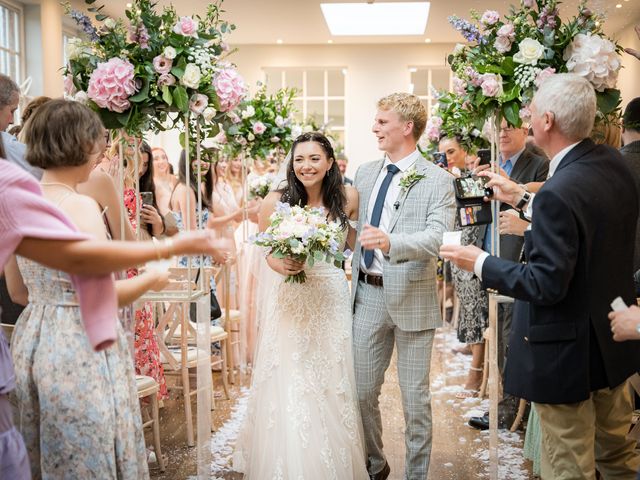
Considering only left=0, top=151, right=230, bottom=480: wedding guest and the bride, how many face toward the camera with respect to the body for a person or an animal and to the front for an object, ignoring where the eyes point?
1

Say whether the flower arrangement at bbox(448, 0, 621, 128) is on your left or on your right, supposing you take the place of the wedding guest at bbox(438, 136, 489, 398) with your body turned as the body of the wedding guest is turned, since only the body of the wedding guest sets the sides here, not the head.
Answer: on your left

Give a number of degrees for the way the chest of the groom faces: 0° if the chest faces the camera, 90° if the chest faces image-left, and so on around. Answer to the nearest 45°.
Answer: approximately 45°

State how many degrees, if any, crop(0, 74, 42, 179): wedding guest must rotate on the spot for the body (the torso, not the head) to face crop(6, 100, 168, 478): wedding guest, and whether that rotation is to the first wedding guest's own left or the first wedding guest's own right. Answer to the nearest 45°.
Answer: approximately 90° to the first wedding guest's own right

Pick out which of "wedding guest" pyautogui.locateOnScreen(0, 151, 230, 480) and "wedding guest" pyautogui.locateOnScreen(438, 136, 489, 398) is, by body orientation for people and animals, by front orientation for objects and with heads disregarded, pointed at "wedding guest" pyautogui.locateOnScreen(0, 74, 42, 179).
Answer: "wedding guest" pyautogui.locateOnScreen(438, 136, 489, 398)

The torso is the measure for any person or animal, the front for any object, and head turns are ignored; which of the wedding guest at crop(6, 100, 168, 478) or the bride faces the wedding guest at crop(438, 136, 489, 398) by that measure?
the wedding guest at crop(6, 100, 168, 478)

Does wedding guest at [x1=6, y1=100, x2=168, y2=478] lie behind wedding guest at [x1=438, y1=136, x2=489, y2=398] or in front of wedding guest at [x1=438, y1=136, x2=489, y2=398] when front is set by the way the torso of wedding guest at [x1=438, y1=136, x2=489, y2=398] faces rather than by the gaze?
in front

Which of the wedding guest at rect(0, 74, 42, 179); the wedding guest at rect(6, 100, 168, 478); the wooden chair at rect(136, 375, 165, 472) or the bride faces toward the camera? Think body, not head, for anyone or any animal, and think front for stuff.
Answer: the bride

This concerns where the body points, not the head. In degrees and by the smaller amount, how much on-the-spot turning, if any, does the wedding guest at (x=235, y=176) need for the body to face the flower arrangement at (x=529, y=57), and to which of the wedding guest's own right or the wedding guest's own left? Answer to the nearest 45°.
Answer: approximately 45° to the wedding guest's own right

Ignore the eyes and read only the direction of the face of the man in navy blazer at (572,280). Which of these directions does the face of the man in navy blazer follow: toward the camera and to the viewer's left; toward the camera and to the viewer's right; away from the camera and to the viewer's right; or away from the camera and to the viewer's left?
away from the camera and to the viewer's left

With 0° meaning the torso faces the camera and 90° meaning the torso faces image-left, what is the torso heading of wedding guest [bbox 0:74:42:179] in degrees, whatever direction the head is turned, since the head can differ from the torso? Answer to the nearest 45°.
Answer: approximately 270°

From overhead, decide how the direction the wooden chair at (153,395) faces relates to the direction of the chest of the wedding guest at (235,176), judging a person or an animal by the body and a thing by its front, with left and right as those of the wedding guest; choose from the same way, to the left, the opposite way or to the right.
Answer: to the left

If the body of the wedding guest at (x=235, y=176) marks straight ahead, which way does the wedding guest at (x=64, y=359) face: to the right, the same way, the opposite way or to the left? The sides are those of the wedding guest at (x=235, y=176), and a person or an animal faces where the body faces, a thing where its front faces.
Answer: to the left

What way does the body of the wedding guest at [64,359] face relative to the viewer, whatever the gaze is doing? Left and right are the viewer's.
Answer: facing away from the viewer and to the right of the viewer

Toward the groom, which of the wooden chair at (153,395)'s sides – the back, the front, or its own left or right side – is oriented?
right
